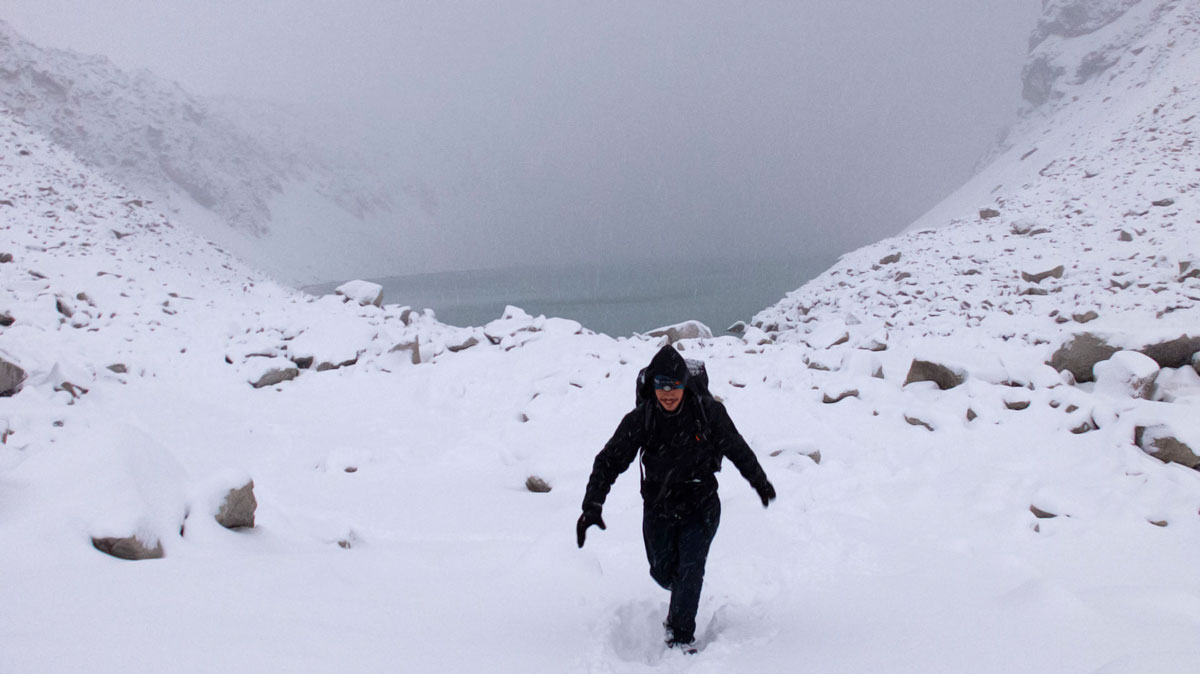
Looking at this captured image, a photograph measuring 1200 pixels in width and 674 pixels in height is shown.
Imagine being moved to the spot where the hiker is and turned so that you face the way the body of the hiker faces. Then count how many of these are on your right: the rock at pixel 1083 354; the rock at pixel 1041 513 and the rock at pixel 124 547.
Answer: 1

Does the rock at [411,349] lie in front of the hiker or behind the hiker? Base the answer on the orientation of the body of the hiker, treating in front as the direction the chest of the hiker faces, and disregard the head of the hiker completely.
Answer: behind

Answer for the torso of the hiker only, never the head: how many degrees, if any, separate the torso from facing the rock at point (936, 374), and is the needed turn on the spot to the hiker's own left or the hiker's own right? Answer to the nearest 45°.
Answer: approximately 135° to the hiker's own left

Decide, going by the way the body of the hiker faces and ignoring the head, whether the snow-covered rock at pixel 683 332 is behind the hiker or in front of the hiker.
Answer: behind

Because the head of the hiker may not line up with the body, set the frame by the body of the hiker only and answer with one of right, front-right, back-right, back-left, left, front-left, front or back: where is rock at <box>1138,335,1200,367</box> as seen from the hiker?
back-left

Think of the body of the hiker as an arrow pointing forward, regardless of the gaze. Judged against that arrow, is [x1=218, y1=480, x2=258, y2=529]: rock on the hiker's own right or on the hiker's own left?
on the hiker's own right

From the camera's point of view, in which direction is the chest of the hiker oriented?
toward the camera

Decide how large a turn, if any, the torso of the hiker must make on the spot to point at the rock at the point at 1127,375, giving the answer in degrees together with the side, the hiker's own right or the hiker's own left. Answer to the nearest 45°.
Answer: approximately 135° to the hiker's own left

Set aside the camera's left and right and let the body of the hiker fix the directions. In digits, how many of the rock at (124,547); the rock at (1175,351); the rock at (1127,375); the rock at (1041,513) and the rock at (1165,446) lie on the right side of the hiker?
1

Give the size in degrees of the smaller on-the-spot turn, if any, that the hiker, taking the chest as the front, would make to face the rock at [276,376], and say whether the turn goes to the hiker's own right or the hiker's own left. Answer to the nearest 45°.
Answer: approximately 135° to the hiker's own right
